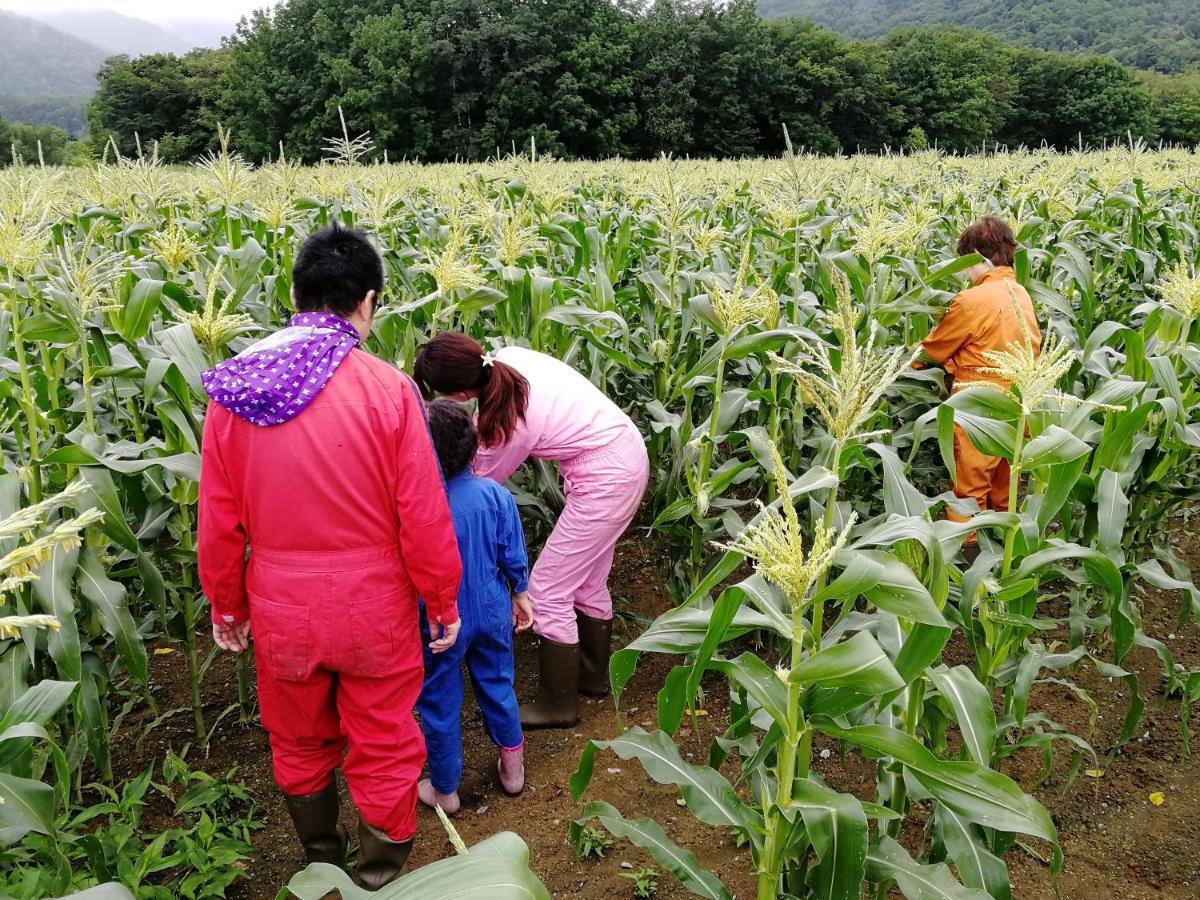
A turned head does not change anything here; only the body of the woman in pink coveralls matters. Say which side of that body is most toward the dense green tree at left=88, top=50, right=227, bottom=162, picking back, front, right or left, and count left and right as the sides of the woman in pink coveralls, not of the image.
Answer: right

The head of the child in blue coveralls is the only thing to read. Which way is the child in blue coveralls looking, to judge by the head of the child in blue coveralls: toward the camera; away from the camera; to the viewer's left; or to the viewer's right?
away from the camera

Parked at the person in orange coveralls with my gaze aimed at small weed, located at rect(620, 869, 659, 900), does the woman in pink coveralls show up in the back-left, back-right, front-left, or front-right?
front-right

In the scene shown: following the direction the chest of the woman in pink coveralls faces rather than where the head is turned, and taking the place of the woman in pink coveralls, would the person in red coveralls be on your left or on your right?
on your left

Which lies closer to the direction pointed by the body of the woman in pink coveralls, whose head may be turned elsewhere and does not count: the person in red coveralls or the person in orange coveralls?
the person in red coveralls

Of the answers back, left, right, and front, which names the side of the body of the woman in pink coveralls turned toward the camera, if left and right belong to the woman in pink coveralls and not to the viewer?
left

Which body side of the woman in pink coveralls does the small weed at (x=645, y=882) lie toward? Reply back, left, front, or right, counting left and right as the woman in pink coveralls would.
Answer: left

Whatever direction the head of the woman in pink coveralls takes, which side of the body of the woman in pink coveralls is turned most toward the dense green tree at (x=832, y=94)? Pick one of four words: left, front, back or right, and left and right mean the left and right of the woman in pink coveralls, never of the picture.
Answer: right

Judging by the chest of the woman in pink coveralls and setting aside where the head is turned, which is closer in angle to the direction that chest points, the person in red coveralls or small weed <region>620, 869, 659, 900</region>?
the person in red coveralls
